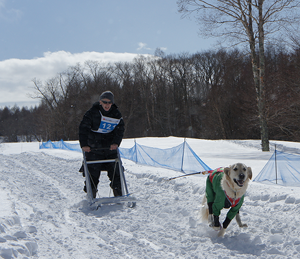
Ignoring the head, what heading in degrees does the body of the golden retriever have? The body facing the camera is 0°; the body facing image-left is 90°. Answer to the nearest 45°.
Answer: approximately 315°

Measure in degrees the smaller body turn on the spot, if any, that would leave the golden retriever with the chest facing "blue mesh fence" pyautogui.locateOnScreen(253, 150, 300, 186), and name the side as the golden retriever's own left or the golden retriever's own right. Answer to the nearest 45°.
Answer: approximately 135° to the golden retriever's own left

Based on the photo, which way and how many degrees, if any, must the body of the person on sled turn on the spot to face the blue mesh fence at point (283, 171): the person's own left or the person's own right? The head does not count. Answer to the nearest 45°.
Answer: approximately 90° to the person's own left

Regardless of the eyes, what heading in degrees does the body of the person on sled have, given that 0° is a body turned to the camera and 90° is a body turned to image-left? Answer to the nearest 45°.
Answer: approximately 0°

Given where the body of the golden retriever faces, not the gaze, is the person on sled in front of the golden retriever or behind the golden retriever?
behind

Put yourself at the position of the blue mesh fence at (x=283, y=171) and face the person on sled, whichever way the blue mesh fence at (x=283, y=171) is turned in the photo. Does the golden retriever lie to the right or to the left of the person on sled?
left
